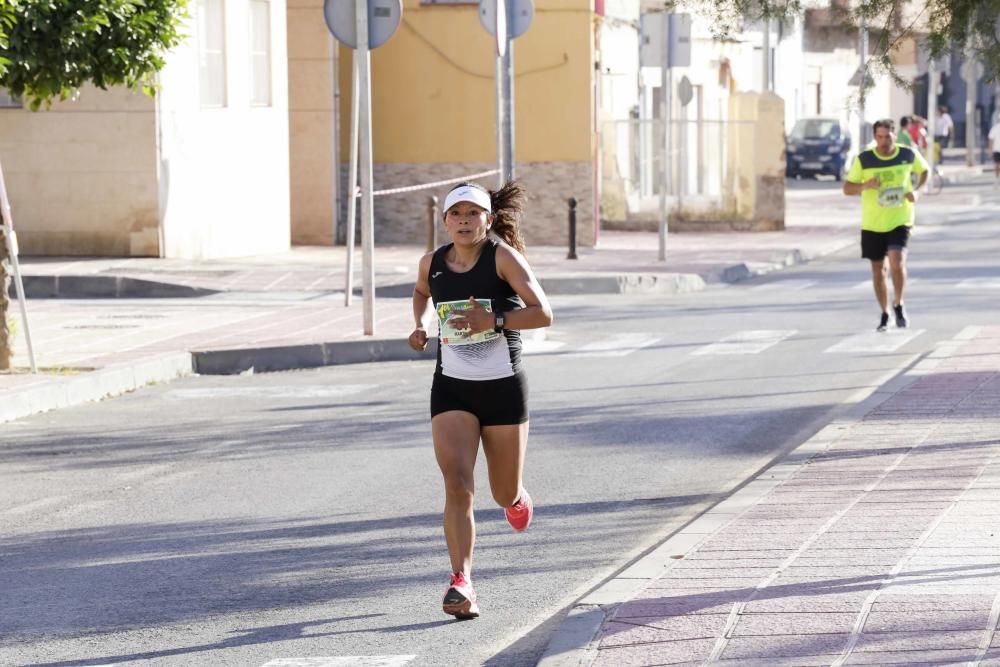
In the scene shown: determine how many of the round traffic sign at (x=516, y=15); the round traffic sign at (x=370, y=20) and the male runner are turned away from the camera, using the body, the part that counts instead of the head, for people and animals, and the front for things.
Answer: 2

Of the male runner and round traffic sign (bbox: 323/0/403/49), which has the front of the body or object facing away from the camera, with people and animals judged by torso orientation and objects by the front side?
the round traffic sign

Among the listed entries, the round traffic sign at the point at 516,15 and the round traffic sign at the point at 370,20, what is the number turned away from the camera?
2

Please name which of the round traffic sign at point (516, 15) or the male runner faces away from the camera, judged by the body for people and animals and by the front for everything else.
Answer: the round traffic sign

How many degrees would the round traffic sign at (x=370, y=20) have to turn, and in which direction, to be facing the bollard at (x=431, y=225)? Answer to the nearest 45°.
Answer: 0° — it already faces it

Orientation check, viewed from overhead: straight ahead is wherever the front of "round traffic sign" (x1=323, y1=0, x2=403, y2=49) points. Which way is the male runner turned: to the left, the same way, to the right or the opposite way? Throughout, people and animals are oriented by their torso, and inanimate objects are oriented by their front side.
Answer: the opposite way

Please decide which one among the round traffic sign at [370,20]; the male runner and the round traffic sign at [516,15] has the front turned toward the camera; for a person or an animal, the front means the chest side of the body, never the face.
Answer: the male runner

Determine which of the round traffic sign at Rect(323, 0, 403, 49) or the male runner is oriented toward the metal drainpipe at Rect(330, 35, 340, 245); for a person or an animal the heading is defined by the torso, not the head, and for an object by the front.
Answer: the round traffic sign

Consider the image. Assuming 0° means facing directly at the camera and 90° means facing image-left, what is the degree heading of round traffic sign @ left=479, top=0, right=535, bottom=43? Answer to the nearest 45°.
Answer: approximately 180°

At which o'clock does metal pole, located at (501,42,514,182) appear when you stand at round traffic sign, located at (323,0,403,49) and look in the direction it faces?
The metal pole is roughly at 1 o'clock from the round traffic sign.

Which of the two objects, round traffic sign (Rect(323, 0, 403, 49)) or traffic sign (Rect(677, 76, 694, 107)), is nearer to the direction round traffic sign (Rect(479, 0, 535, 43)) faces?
the traffic sign

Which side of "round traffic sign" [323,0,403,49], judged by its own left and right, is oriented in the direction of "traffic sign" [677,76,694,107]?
front

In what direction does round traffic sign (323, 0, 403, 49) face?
away from the camera

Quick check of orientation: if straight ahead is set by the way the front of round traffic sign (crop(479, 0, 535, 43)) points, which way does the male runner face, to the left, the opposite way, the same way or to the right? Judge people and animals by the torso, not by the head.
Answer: the opposite way
